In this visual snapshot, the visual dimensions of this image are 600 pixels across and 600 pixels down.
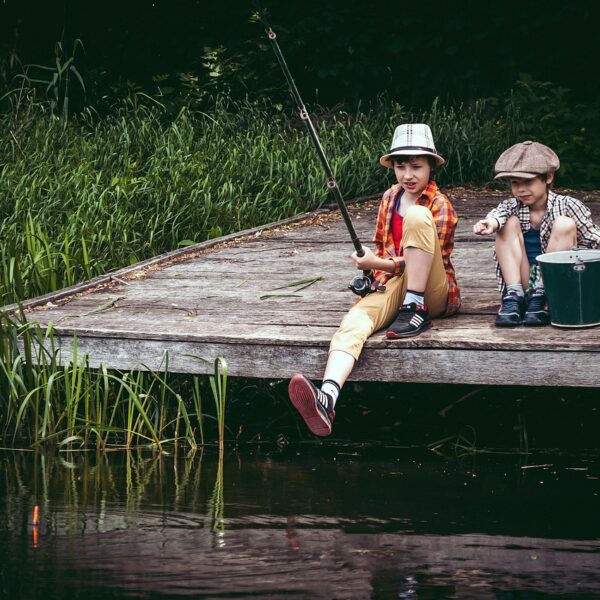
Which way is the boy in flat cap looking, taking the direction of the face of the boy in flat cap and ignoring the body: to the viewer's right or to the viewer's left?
to the viewer's left

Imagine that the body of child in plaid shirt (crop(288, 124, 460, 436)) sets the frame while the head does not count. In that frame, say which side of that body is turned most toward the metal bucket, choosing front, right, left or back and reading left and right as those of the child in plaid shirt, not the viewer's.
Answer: left

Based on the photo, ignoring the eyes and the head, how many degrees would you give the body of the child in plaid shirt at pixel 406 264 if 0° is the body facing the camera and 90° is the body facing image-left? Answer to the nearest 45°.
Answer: approximately 45°
